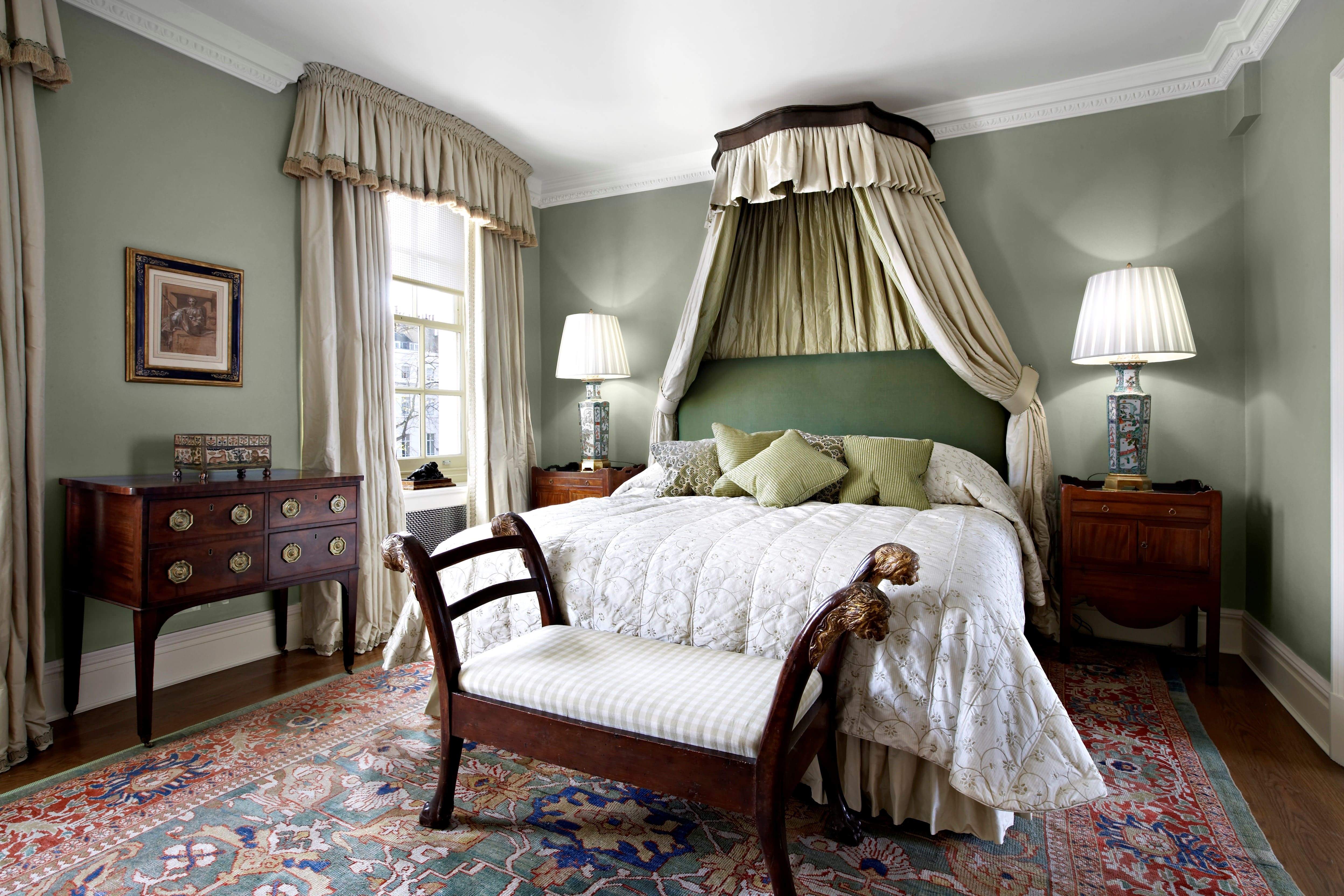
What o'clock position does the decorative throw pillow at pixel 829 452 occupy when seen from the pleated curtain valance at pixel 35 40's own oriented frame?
The decorative throw pillow is roughly at 11 o'clock from the pleated curtain valance.

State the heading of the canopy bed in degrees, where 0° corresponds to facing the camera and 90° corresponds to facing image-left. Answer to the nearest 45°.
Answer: approximately 45°

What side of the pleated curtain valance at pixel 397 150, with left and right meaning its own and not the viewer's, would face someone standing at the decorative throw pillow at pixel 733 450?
front

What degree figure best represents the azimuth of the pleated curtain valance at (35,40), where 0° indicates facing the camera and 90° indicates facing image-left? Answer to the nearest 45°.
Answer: approximately 315°

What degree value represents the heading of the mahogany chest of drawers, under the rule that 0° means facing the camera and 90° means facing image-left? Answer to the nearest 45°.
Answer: approximately 315°

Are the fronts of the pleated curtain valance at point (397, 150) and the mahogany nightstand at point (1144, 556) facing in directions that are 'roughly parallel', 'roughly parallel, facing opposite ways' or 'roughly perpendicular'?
roughly perpendicular

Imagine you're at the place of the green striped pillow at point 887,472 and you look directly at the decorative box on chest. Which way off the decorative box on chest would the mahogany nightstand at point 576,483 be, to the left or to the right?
right

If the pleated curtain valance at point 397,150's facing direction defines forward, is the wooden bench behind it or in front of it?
in front

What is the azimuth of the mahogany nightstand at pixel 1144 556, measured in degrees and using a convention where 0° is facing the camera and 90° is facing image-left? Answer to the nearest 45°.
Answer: approximately 0°

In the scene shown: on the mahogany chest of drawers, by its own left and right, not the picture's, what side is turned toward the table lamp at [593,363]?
left

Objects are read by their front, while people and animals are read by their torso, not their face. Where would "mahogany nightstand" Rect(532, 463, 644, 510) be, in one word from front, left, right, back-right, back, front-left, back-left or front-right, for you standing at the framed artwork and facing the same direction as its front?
front-left

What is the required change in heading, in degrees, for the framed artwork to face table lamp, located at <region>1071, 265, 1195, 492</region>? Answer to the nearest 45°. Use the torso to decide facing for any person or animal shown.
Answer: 0° — it already faces it
